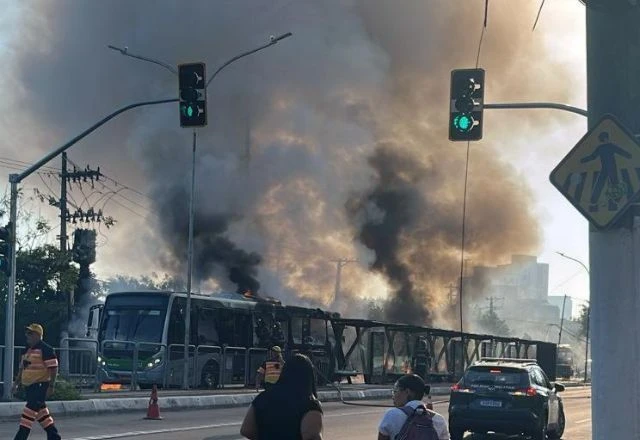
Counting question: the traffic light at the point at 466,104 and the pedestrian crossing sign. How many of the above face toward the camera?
2

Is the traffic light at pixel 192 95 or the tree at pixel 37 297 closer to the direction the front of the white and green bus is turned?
the traffic light

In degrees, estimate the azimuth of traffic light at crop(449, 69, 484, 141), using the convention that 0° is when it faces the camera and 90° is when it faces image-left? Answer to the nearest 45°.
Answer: approximately 0°

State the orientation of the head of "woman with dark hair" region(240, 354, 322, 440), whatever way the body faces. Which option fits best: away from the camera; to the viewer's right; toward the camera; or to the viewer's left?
away from the camera

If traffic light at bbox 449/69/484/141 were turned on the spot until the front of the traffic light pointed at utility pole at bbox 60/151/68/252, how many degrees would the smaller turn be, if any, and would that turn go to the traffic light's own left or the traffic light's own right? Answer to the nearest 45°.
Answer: approximately 135° to the traffic light's own right

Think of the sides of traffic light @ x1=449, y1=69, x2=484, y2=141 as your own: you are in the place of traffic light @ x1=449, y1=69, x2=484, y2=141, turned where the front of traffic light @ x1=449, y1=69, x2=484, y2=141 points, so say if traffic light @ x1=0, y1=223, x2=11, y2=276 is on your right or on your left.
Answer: on your right

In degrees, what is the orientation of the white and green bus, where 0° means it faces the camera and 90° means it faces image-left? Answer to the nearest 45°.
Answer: approximately 45°

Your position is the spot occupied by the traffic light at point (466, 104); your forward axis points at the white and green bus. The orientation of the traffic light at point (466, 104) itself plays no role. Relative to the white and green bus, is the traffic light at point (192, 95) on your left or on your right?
left

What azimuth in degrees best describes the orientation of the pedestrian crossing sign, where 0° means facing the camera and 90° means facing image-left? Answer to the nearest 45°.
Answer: approximately 0°

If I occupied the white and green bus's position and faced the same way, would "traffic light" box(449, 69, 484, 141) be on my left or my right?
on my left
